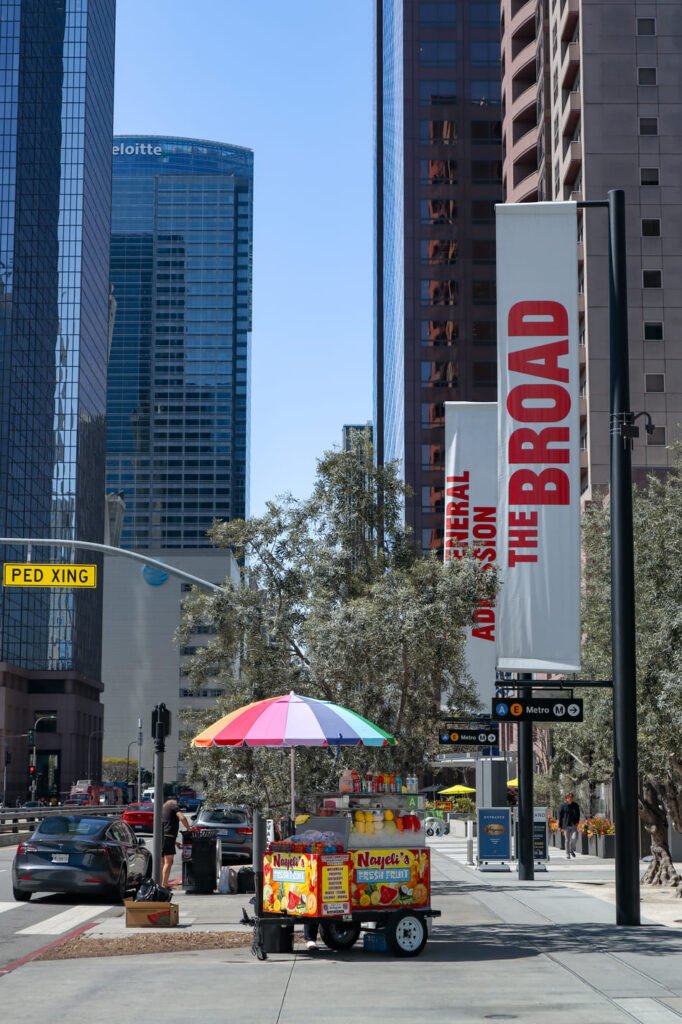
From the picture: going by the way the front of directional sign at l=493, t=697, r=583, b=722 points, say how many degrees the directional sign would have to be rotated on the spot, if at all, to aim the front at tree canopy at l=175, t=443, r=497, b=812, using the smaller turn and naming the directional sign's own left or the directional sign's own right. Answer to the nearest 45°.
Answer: approximately 135° to the directional sign's own right

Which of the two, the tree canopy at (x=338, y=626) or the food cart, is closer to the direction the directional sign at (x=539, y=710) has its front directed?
the food cart

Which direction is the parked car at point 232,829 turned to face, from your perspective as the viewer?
facing away from the viewer

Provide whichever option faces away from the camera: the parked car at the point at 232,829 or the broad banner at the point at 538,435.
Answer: the parked car

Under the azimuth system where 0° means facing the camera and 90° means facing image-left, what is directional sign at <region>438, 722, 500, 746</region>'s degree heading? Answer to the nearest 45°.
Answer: approximately 0°

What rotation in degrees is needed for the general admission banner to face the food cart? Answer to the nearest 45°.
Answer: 0° — it already faces it
